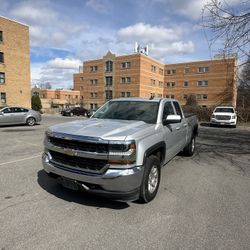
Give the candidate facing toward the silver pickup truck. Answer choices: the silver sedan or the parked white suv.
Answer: the parked white suv

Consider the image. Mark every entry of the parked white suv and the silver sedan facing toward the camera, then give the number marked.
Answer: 1

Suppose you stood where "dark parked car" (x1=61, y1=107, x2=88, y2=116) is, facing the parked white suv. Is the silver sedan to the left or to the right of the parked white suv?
right

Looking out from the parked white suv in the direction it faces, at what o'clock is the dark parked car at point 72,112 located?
The dark parked car is roughly at 4 o'clock from the parked white suv.

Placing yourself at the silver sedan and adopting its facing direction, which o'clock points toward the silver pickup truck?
The silver pickup truck is roughly at 9 o'clock from the silver sedan.

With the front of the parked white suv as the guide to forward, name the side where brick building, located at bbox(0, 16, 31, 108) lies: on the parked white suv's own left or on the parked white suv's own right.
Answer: on the parked white suv's own right

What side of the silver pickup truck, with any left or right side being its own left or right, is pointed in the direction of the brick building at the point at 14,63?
right

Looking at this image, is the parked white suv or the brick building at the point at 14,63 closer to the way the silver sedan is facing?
the brick building

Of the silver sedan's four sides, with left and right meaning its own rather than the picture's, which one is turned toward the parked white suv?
back

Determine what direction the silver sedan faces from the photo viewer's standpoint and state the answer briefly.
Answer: facing to the left of the viewer

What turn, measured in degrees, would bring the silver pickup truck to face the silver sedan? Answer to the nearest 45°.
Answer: approximately 90° to its right
